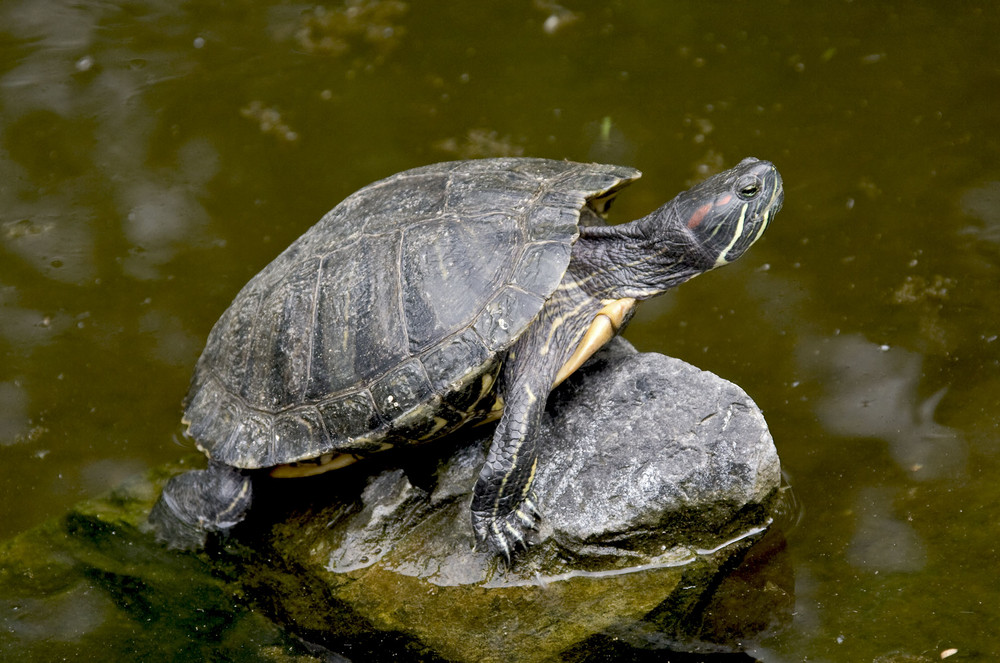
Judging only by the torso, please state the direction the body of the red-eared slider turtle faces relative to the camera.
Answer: to the viewer's right
